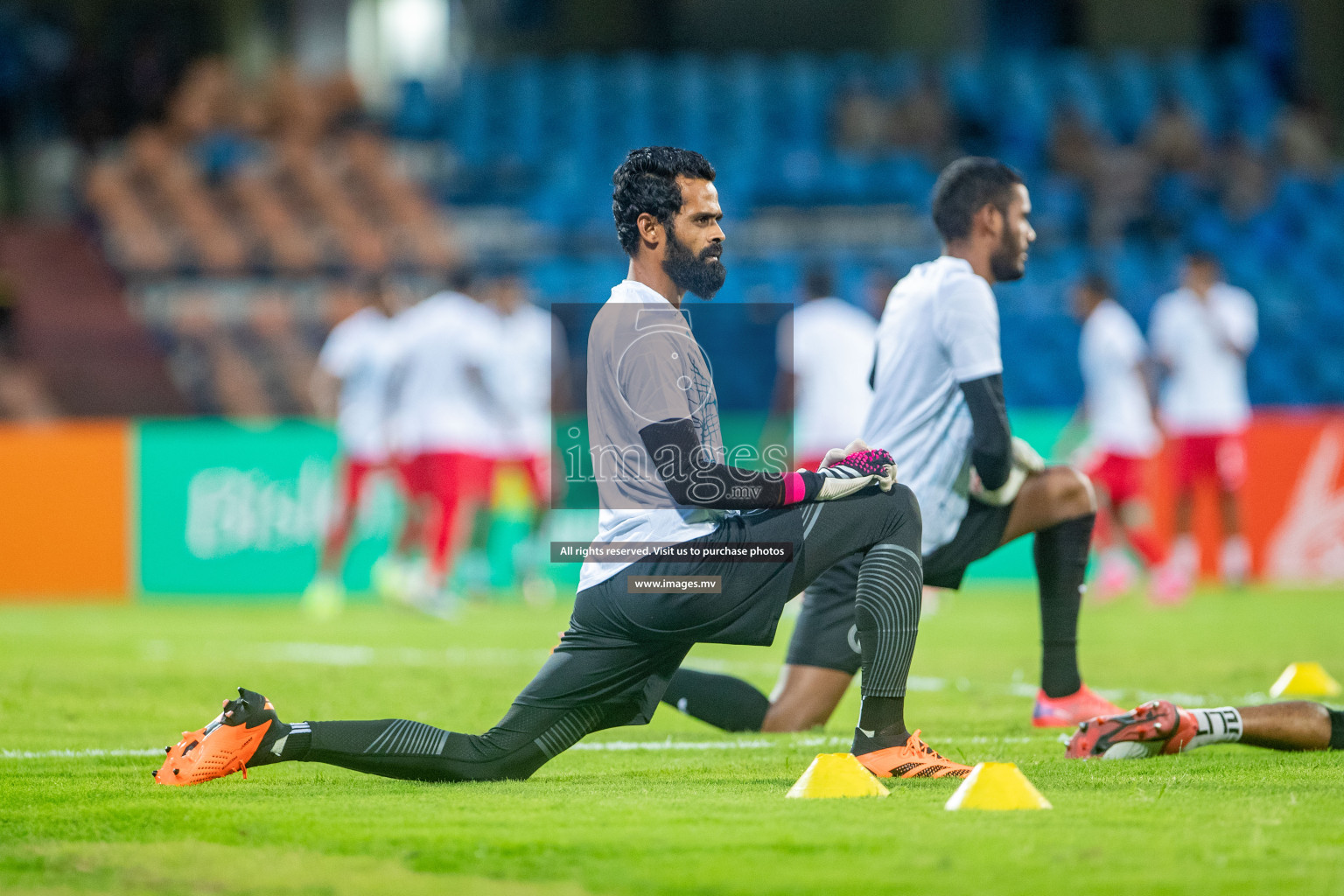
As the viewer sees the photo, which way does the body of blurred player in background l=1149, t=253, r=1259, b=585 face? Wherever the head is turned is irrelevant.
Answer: toward the camera

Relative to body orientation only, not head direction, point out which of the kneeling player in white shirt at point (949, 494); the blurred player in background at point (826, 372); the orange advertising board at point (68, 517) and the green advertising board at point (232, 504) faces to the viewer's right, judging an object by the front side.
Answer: the kneeling player in white shirt

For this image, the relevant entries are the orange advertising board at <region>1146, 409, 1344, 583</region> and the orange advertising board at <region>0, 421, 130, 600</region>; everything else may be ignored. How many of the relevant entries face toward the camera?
2

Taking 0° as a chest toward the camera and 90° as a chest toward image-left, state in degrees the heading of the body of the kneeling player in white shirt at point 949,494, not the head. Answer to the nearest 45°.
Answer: approximately 270°

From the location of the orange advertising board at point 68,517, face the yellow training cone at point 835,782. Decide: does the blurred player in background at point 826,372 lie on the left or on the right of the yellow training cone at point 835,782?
left

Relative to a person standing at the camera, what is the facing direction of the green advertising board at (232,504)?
facing the viewer

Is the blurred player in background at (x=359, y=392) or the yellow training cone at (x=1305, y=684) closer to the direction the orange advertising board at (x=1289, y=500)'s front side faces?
the yellow training cone

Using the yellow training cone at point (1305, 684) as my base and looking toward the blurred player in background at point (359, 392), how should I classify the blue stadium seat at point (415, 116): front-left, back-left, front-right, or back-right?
front-right

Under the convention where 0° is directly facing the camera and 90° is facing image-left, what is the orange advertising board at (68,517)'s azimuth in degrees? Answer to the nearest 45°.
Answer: approximately 0°

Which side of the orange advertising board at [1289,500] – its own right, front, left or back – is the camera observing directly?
front
